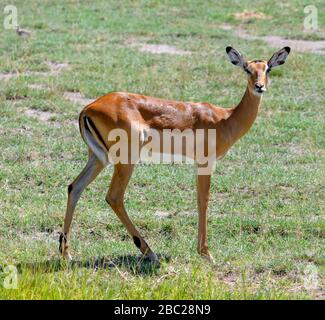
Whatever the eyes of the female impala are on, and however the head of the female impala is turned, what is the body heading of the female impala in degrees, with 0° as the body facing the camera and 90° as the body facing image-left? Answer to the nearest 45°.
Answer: approximately 270°
